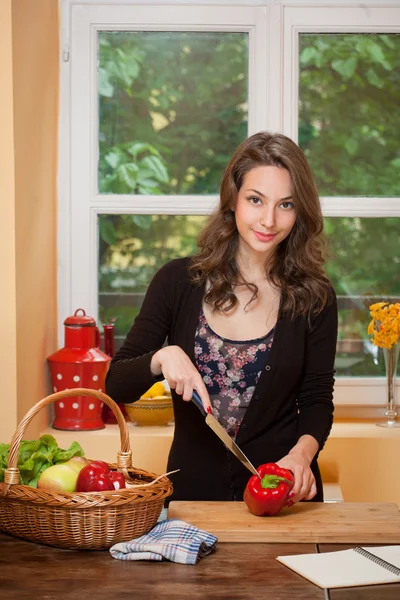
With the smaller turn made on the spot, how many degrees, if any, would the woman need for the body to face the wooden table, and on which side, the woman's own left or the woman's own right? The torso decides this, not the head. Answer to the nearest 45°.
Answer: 0° — they already face it

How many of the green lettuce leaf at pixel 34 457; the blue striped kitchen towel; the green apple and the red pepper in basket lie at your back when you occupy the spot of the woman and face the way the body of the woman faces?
0

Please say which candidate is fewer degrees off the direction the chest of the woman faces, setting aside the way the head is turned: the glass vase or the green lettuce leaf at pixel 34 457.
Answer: the green lettuce leaf

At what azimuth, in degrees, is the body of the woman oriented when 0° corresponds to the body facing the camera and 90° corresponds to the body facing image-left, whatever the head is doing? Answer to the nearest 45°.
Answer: approximately 0°

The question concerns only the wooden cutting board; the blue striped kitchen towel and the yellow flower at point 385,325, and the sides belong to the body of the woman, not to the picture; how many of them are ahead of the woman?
2

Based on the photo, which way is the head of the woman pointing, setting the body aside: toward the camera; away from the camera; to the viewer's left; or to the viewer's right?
toward the camera

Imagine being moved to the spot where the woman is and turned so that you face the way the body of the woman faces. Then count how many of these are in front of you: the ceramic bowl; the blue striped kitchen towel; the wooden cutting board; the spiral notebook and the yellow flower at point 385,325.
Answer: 3

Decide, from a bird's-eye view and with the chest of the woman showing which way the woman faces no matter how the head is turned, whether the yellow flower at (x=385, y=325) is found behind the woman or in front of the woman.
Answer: behind

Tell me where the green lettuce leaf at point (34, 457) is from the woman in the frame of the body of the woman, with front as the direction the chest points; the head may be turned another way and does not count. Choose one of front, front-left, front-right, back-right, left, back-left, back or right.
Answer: front-right

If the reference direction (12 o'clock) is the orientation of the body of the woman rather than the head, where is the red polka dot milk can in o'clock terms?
The red polka dot milk can is roughly at 5 o'clock from the woman.

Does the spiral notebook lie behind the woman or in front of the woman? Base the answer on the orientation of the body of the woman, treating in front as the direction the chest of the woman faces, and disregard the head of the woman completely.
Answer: in front
